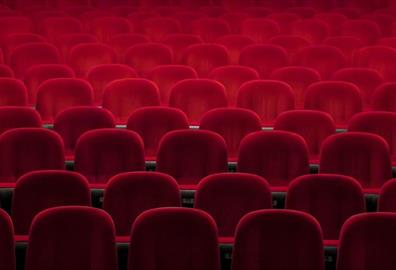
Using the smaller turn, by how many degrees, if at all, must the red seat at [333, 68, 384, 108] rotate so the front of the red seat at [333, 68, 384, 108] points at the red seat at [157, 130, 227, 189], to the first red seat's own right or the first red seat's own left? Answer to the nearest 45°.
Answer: approximately 45° to the first red seat's own right

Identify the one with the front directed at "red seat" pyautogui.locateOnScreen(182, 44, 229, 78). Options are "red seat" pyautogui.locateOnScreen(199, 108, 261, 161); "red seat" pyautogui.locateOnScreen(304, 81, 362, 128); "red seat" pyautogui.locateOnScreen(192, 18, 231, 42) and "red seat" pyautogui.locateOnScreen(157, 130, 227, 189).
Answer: "red seat" pyautogui.locateOnScreen(192, 18, 231, 42)

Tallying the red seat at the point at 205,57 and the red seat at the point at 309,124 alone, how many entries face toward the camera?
2

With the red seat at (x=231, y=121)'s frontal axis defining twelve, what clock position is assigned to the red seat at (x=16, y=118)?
the red seat at (x=16, y=118) is roughly at 3 o'clock from the red seat at (x=231, y=121).

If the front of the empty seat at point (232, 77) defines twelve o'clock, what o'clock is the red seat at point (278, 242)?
The red seat is roughly at 12 o'clock from the empty seat.

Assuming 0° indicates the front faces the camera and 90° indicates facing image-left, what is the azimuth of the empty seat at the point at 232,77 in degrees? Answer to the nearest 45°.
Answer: approximately 0°
